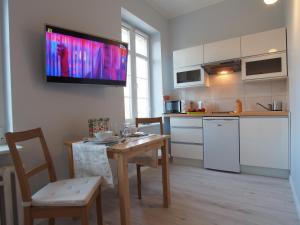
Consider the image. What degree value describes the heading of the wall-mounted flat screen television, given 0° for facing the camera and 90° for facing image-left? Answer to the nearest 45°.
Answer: approximately 315°

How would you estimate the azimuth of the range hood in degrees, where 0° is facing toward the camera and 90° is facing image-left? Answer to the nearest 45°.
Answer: approximately 45°

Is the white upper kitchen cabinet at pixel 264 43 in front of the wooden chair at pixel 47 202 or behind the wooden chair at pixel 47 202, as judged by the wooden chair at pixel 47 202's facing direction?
in front

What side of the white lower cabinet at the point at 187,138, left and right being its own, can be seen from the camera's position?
front

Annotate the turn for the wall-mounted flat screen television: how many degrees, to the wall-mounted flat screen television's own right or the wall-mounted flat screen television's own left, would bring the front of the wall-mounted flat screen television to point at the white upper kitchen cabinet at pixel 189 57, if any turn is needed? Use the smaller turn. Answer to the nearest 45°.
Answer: approximately 90° to the wall-mounted flat screen television's own left

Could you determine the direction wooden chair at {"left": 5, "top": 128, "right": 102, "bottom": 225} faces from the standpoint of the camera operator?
facing to the right of the viewer

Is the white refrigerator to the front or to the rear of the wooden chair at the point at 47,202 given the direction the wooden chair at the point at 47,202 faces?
to the front

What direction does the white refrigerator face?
toward the camera
